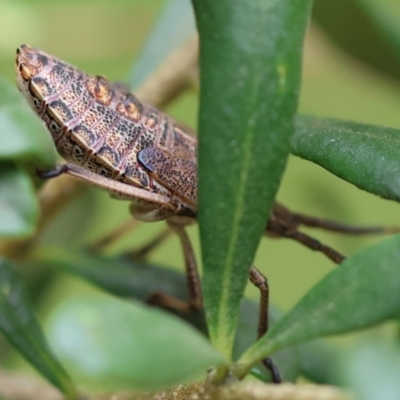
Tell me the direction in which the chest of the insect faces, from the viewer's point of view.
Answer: to the viewer's right

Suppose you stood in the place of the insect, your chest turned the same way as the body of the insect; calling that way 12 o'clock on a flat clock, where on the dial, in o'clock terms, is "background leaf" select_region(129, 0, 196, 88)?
The background leaf is roughly at 9 o'clock from the insect.

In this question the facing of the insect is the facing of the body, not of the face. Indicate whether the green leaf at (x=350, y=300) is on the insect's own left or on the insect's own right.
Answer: on the insect's own right
